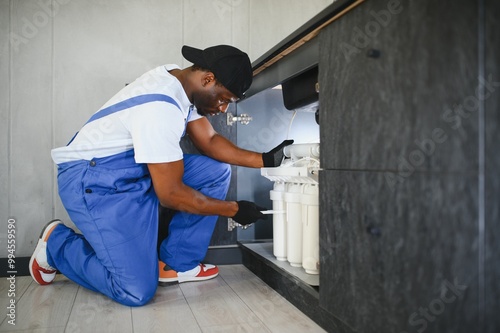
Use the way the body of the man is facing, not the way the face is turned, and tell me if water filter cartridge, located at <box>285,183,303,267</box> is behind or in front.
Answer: in front

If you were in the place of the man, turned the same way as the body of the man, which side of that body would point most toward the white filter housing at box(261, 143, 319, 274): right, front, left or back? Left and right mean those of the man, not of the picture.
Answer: front

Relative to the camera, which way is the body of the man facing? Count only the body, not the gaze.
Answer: to the viewer's right

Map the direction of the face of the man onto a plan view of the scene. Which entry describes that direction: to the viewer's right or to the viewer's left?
to the viewer's right

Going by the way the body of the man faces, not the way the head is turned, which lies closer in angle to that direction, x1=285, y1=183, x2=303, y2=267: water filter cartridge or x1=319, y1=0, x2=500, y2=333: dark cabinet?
the water filter cartridge

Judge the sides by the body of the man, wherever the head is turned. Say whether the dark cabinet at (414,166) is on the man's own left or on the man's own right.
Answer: on the man's own right

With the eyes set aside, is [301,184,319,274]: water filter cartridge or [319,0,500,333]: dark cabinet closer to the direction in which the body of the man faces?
the water filter cartridge

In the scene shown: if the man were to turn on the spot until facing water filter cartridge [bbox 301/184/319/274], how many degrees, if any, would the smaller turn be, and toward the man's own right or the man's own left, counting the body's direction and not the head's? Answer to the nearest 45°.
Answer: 0° — they already face it

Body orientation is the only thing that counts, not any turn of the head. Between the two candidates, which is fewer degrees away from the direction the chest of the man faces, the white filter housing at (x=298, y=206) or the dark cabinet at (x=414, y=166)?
the white filter housing
